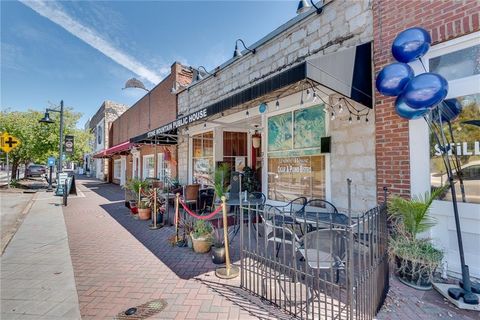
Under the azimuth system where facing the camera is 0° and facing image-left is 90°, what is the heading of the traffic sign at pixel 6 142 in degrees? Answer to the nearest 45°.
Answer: approximately 0°

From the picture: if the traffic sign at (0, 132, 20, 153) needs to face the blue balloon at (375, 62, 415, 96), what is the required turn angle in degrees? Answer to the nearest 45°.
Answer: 0° — it already faces it

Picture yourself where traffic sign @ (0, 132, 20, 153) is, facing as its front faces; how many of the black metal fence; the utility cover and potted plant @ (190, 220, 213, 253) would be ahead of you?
3

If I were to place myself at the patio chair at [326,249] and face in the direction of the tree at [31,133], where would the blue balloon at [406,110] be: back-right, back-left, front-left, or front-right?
back-right

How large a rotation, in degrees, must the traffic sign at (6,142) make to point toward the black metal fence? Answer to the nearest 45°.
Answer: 0° — it already faces it

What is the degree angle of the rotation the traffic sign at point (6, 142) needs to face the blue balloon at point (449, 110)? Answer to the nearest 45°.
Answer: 0° — it already faces it

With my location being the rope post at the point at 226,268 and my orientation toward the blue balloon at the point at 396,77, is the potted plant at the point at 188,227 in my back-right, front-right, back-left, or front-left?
back-left

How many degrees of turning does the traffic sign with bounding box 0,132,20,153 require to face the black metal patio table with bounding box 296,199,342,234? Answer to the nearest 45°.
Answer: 0° — it already faces it

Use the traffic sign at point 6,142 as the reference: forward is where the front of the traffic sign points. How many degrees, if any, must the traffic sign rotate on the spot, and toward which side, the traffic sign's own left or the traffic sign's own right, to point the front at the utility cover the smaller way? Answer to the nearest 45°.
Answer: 0° — it already faces it

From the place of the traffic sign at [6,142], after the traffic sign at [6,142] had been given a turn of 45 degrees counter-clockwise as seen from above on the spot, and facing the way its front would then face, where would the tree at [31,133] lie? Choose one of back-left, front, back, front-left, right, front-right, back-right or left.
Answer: back-left
